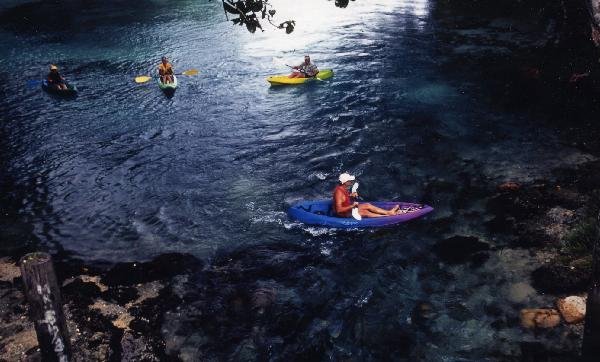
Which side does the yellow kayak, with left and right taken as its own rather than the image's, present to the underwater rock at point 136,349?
left

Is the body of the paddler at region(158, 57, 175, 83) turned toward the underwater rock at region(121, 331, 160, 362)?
yes

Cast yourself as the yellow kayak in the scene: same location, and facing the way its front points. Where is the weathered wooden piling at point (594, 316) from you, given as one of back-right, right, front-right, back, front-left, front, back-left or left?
left

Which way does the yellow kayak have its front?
to the viewer's left

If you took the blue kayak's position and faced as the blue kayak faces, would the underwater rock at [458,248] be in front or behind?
in front

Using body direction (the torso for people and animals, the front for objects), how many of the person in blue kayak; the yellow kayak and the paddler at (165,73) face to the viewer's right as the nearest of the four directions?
1

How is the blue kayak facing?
to the viewer's right

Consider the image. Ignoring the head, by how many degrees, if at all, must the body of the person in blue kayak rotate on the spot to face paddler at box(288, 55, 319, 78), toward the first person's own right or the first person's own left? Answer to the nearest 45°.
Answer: approximately 90° to the first person's own left

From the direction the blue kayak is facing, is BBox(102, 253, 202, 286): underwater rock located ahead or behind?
behind

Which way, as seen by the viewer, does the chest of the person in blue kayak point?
to the viewer's right

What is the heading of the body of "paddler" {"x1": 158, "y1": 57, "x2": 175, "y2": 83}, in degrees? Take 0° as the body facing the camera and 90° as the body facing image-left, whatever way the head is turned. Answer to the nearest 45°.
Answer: approximately 0°

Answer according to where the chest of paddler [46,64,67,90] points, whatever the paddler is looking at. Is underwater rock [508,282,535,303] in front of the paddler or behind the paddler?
in front
